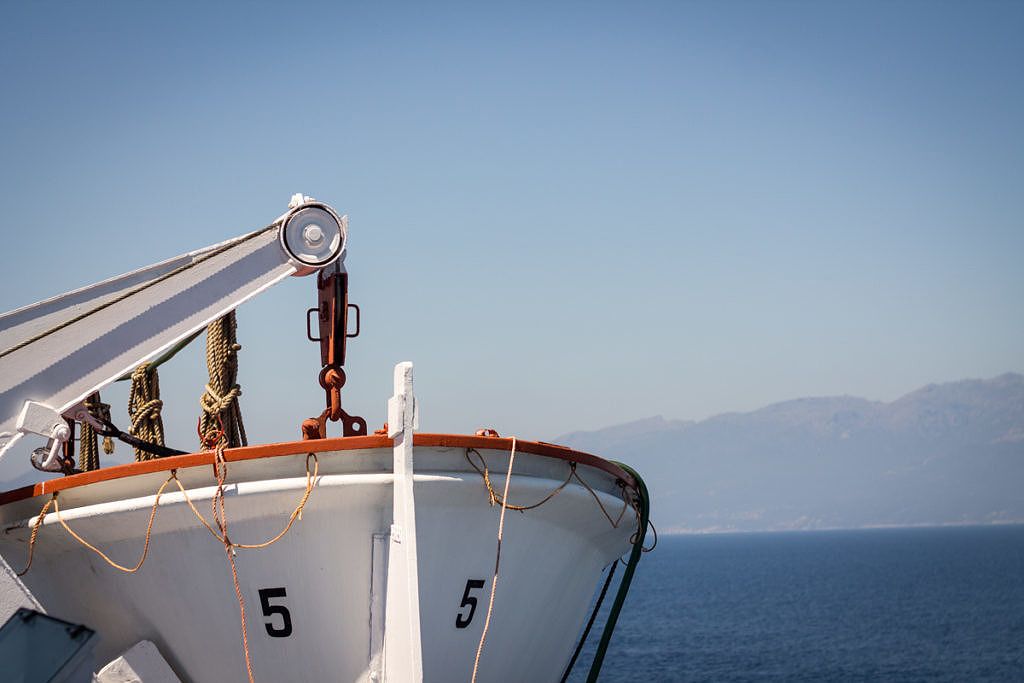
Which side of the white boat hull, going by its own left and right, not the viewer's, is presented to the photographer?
front
